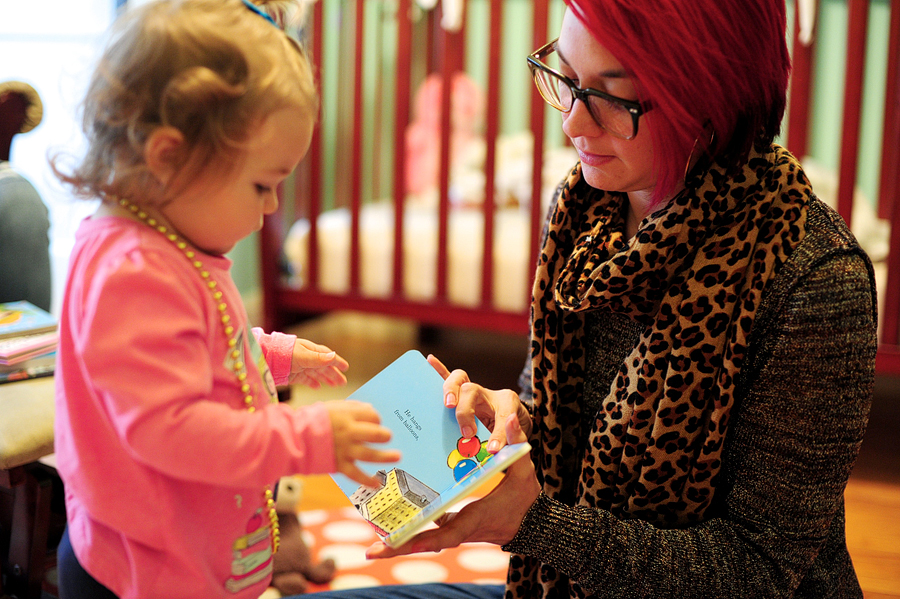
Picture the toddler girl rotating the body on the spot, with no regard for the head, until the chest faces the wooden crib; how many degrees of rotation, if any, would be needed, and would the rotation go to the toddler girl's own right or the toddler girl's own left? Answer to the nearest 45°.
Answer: approximately 90° to the toddler girl's own left

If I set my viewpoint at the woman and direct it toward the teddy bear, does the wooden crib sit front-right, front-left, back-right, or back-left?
front-right

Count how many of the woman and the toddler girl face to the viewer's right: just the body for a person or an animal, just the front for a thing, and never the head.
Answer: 1

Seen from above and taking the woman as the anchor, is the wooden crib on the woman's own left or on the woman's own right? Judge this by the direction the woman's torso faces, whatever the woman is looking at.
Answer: on the woman's own right

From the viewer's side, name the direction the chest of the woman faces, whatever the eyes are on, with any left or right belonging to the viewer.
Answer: facing the viewer and to the left of the viewer

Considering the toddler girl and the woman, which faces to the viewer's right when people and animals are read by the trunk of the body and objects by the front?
the toddler girl

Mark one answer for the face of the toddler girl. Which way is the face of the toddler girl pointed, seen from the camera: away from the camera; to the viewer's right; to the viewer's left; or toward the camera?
to the viewer's right

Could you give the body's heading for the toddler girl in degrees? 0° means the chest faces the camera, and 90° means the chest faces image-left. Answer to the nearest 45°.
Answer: approximately 270°
